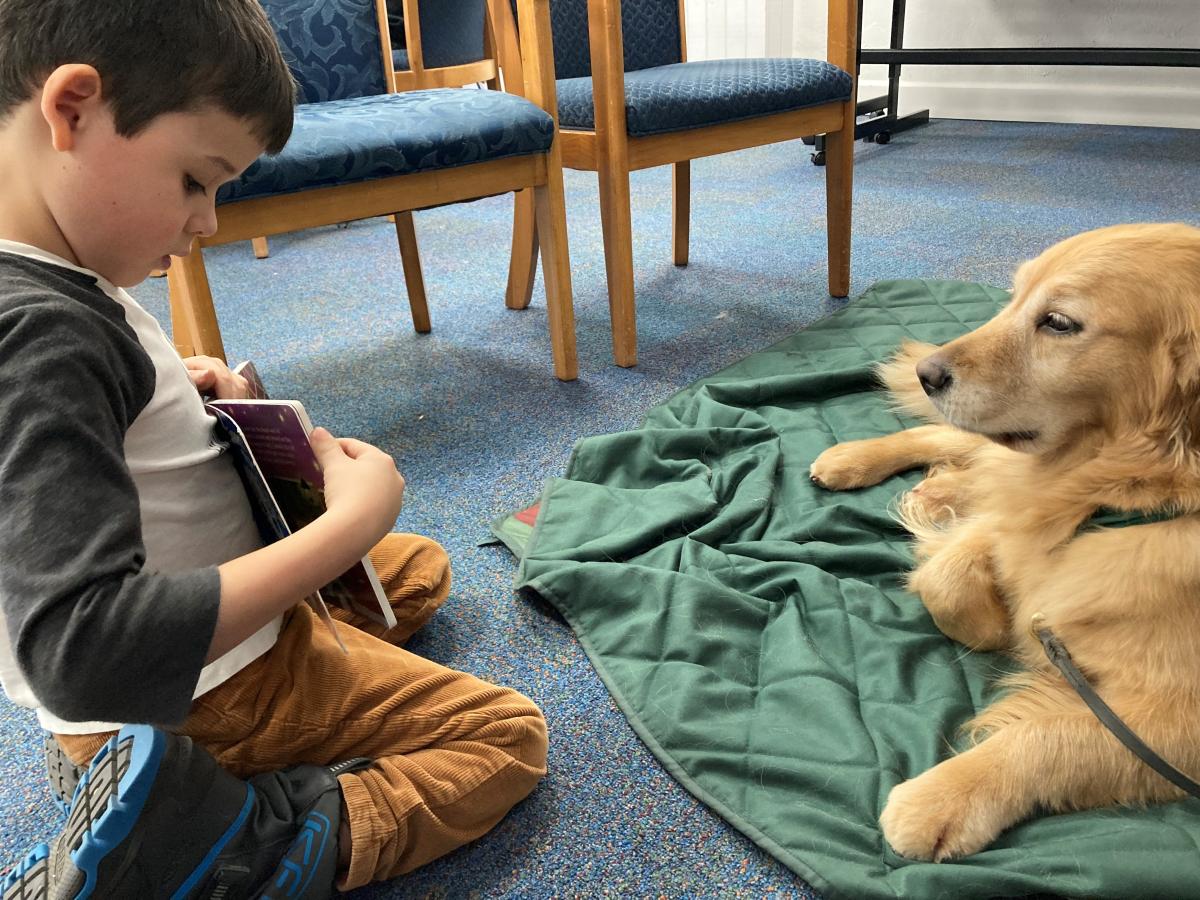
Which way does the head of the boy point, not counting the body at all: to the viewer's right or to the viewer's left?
to the viewer's right

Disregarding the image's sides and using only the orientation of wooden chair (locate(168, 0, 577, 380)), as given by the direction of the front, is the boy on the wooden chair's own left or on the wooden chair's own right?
on the wooden chair's own right

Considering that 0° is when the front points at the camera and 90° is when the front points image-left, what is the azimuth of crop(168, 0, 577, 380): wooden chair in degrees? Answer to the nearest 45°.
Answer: approximately 315°

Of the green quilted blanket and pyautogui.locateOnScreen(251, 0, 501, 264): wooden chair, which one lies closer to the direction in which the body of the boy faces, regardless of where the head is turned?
the green quilted blanket

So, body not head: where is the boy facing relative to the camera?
to the viewer's right

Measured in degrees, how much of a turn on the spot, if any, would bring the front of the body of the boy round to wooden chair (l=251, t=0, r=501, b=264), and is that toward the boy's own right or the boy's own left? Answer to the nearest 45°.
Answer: approximately 90° to the boy's own left

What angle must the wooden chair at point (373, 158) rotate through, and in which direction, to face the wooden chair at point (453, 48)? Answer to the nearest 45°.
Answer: approximately 135° to its left

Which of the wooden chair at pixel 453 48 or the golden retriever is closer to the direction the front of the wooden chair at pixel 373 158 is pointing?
the golden retriever

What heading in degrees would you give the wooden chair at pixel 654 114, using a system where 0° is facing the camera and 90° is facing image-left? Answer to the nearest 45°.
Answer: approximately 315°

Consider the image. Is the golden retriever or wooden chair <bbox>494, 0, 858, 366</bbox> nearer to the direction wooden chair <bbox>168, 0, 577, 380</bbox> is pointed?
the golden retriever
